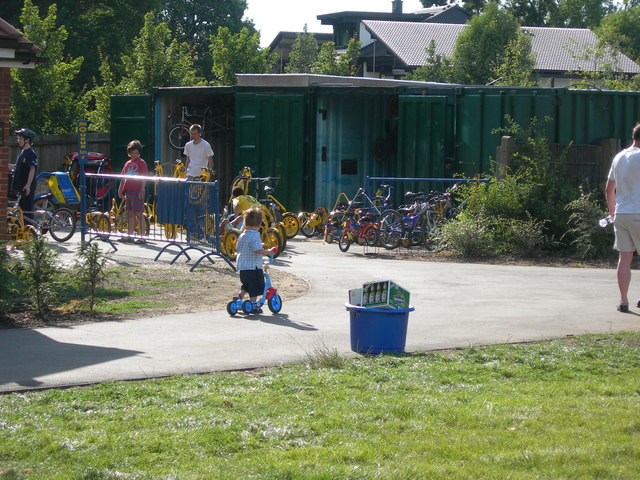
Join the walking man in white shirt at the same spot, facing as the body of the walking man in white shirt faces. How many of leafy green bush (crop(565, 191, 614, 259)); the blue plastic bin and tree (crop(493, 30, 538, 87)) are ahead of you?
2

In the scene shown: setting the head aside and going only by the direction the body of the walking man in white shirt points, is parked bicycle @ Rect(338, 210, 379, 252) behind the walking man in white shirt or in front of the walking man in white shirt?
in front

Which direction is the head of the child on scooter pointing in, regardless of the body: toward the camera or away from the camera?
away from the camera

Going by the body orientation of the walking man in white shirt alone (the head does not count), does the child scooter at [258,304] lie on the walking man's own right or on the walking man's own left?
on the walking man's own left

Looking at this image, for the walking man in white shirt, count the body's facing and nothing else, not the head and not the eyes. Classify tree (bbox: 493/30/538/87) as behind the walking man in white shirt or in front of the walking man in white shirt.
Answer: in front

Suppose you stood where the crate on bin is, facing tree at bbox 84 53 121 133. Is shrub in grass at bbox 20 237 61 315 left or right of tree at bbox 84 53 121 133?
left

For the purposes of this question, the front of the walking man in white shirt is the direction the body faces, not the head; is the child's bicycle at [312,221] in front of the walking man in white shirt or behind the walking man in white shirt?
in front
